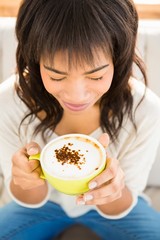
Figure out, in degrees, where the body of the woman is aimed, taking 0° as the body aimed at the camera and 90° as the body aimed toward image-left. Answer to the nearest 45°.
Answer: approximately 0°

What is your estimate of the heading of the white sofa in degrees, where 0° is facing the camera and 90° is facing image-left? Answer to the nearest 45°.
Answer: approximately 0°
